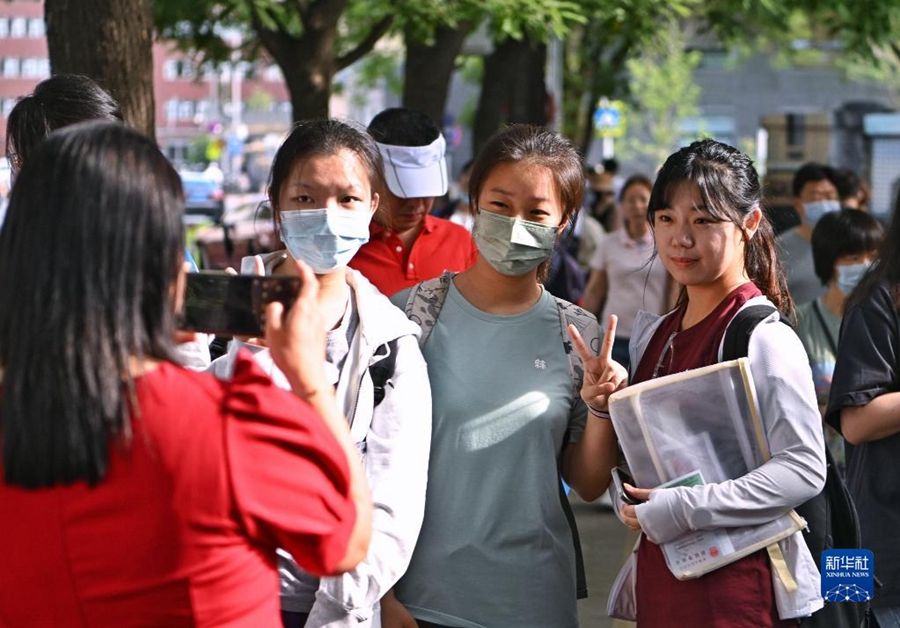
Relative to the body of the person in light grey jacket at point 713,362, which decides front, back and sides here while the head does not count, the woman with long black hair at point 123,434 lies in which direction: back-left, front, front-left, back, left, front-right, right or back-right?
front

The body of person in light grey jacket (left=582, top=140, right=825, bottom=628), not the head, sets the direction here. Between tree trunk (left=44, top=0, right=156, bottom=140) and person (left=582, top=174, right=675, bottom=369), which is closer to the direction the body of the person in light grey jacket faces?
the tree trunk

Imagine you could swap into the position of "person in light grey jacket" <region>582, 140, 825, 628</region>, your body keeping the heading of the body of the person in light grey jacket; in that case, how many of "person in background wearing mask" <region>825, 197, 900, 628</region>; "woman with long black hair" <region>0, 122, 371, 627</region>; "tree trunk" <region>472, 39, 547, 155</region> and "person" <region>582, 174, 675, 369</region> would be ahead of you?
1
